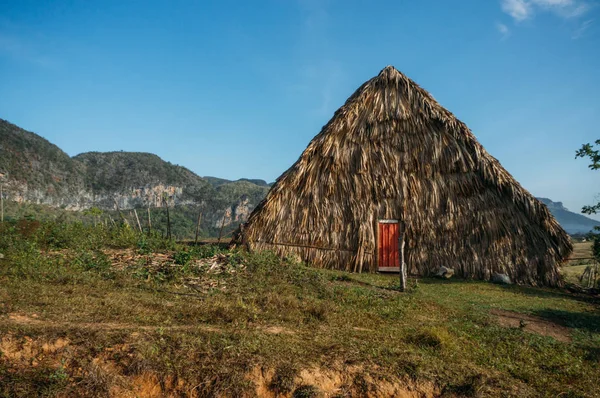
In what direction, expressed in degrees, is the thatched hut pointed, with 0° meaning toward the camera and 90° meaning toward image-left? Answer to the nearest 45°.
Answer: approximately 0°

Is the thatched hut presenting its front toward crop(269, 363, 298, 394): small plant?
yes

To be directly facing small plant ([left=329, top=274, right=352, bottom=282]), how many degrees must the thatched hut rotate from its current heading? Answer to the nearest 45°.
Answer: approximately 45° to its right

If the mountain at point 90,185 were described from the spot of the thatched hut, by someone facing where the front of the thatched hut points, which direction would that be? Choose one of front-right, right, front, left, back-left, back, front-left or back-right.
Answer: back-right

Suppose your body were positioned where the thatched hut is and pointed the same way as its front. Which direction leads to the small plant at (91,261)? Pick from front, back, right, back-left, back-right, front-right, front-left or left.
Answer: front-right

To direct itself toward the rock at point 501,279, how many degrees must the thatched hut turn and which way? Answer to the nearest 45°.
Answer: approximately 90° to its left

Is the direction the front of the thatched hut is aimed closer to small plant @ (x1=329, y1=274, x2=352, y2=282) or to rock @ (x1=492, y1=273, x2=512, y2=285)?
the small plant

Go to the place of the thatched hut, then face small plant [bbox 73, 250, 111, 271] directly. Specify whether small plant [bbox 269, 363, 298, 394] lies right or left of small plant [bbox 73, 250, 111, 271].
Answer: left

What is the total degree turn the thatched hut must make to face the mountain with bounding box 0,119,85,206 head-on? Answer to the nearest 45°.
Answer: approximately 135° to its right
